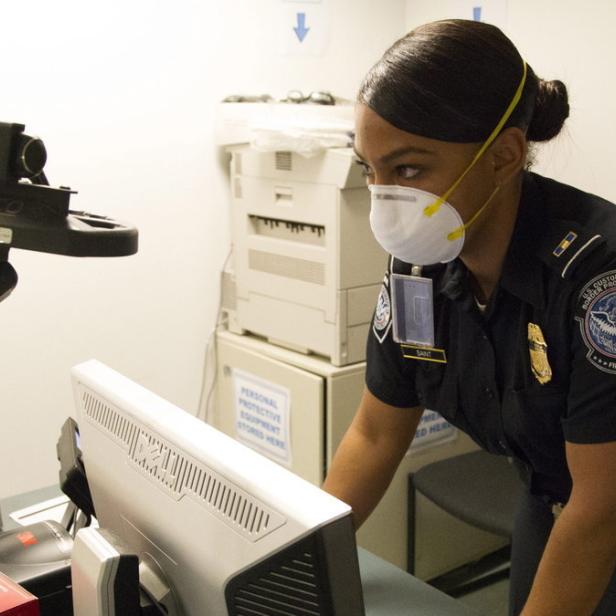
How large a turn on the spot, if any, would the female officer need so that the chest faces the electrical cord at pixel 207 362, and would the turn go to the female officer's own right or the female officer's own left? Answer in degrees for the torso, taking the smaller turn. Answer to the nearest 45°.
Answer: approximately 90° to the female officer's own right

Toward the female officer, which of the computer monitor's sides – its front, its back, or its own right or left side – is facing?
front

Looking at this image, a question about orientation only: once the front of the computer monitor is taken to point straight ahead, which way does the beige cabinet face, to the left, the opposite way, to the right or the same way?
the opposite way

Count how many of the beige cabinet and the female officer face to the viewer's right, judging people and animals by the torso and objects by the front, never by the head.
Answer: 0

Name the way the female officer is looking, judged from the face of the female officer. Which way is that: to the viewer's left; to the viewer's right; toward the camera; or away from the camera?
to the viewer's left

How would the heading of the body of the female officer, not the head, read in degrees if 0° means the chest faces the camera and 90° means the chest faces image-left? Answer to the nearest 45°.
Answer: approximately 45°

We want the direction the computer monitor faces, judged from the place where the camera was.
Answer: facing away from the viewer and to the right of the viewer

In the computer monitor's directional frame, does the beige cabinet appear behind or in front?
in front

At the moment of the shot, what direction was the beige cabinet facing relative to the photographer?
facing the viewer and to the left of the viewer
